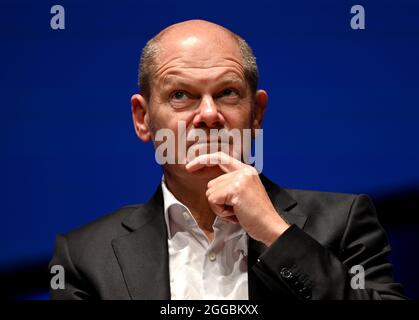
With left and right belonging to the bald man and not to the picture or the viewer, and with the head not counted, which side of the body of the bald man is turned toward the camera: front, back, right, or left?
front

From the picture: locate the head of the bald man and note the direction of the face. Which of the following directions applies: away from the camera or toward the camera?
toward the camera
